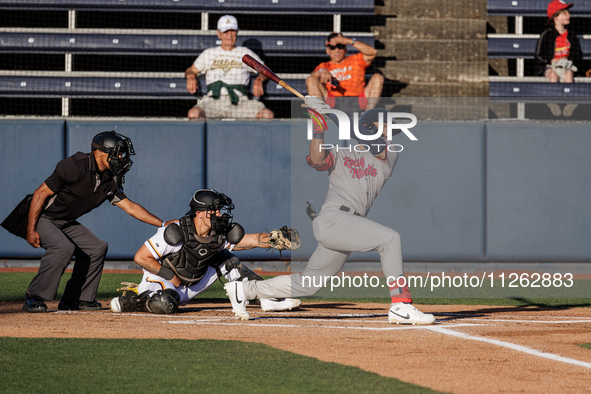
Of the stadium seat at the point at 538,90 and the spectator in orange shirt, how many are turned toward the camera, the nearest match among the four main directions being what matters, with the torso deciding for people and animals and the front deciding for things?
2

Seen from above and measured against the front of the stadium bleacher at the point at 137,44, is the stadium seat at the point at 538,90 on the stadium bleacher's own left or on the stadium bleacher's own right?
on the stadium bleacher's own left

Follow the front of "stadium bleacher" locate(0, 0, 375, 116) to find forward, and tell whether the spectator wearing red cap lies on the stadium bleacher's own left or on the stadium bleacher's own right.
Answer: on the stadium bleacher's own left

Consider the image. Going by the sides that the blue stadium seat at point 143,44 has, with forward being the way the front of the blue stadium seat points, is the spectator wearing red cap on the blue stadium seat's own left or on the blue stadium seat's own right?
on the blue stadium seat's own left

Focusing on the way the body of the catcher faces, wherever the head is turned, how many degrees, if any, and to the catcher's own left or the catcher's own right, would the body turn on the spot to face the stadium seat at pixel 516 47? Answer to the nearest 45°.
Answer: approximately 90° to the catcher's own left

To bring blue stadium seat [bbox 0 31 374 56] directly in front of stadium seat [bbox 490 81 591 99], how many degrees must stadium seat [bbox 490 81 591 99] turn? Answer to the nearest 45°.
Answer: approximately 90° to its right

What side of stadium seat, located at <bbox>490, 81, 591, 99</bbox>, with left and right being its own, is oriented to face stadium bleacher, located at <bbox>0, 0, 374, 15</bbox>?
right
